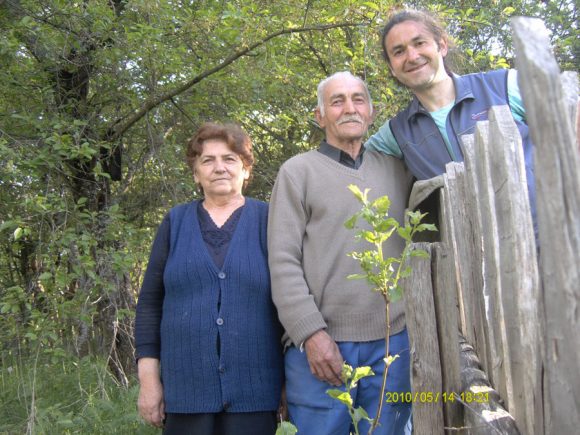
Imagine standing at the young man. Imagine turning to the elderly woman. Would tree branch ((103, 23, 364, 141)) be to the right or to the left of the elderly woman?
right

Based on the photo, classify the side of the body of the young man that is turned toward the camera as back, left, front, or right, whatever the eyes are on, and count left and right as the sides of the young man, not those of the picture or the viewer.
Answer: front

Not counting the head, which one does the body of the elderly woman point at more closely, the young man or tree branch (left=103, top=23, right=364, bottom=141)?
the young man

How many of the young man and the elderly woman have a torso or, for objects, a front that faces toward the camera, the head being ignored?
2

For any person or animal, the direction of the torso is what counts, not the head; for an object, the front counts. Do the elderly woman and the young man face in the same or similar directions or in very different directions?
same or similar directions

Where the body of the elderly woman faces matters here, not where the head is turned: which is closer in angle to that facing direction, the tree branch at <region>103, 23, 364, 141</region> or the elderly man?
the elderly man

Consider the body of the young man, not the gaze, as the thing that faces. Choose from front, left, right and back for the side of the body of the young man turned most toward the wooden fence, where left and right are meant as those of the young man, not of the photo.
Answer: front

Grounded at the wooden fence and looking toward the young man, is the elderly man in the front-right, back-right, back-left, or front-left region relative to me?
front-left

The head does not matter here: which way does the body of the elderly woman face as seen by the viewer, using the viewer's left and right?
facing the viewer

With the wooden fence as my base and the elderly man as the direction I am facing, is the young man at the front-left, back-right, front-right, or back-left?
front-right

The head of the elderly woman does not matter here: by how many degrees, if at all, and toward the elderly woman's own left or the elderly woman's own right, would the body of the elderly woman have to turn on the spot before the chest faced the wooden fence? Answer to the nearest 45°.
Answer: approximately 45° to the elderly woman's own left

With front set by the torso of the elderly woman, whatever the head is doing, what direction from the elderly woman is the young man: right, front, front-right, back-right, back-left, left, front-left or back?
left

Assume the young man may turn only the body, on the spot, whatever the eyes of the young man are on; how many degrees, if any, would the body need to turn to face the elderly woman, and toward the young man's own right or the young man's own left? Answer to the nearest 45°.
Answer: approximately 90° to the young man's own right

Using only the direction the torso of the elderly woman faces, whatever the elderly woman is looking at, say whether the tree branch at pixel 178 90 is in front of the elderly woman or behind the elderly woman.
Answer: behind

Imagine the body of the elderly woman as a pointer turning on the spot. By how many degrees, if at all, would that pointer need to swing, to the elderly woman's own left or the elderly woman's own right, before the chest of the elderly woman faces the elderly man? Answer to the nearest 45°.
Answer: approximately 90° to the elderly woman's own left

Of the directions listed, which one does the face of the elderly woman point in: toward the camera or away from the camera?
toward the camera

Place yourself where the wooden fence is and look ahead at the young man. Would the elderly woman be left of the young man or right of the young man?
left
